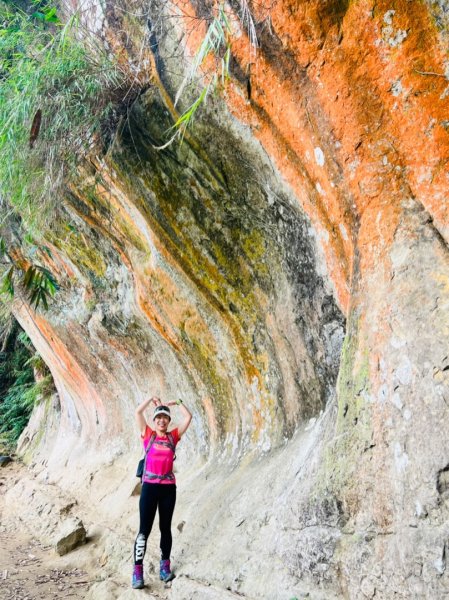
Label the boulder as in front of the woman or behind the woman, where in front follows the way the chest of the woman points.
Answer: behind

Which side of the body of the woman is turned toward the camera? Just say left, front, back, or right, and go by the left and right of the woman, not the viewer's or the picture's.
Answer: front
